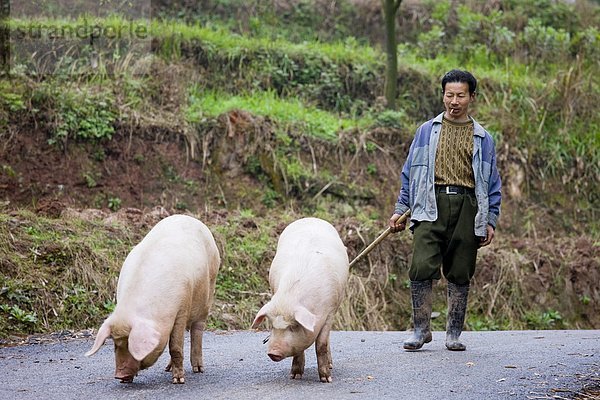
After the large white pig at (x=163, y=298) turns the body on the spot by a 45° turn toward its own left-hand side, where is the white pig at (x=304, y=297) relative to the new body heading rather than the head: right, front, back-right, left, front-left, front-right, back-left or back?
left

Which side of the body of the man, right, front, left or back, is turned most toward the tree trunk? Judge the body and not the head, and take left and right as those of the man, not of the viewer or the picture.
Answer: back

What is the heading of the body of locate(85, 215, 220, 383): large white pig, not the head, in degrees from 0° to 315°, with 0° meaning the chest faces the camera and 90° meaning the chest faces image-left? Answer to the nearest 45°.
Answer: approximately 45°

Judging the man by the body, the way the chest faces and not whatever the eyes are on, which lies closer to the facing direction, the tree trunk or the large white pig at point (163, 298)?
the large white pig

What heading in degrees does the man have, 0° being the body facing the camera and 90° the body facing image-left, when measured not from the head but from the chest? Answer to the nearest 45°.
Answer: approximately 0°
